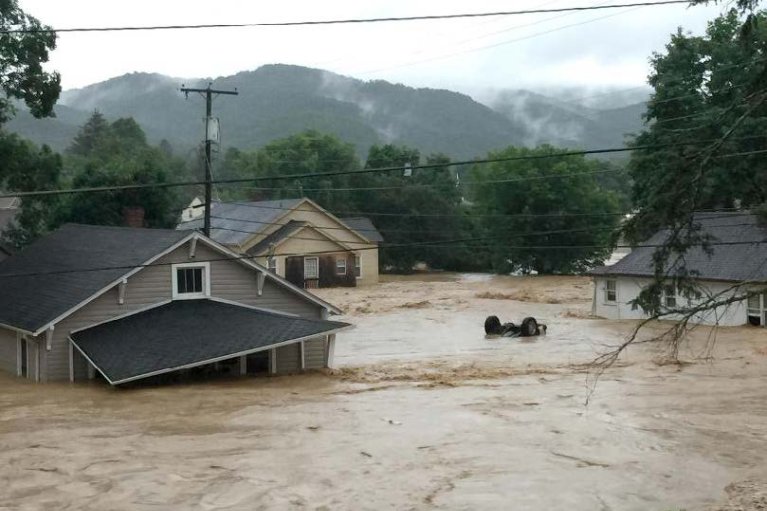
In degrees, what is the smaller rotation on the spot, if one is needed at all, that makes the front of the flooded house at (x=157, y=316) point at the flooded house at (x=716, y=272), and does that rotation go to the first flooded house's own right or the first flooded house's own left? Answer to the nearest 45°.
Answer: approximately 45° to the first flooded house's own left

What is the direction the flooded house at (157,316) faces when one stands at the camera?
facing the viewer and to the right of the viewer

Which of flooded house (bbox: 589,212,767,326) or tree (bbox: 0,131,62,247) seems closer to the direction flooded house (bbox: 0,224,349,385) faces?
the flooded house

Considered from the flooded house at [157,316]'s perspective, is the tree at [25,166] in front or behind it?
behind
